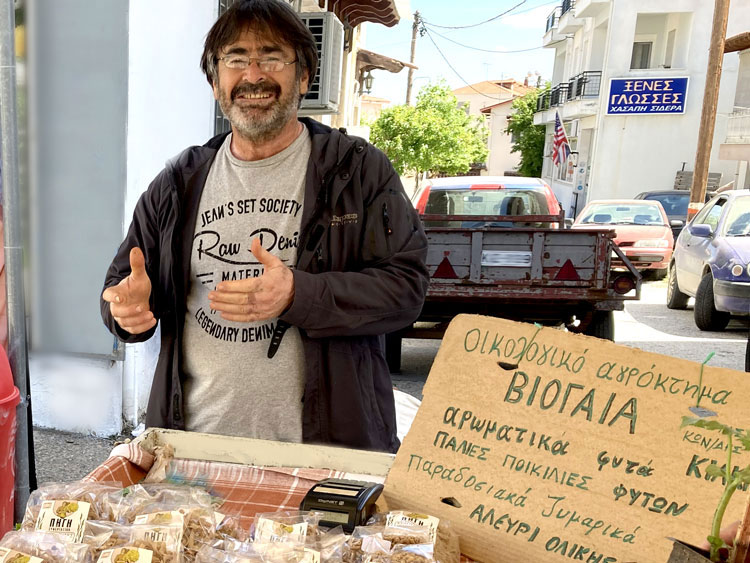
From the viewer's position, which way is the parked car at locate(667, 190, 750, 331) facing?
facing the viewer and to the right of the viewer

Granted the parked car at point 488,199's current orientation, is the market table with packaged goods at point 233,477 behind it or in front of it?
behind

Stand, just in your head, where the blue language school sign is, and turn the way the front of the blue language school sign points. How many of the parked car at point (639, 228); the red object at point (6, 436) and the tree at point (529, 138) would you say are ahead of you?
2

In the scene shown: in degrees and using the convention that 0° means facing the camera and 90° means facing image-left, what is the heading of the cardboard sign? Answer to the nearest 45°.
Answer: approximately 0°

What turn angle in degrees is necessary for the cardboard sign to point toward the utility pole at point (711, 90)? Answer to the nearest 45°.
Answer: approximately 180°

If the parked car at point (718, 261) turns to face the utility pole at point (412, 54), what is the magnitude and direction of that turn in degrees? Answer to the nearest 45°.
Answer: approximately 180°

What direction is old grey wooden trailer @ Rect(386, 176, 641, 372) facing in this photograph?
away from the camera

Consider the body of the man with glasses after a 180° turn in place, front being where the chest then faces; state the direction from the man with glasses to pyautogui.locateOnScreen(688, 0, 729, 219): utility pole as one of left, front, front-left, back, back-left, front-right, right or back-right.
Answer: front-right

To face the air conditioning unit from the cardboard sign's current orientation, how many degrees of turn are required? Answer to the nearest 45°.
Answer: approximately 135° to its right

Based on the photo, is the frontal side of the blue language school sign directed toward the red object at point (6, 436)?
yes

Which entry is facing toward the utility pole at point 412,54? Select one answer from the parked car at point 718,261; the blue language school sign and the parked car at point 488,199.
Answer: the parked car at point 488,199

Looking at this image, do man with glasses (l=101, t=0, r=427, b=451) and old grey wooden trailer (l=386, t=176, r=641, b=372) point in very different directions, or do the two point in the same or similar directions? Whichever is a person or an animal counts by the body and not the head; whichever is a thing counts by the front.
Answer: very different directions

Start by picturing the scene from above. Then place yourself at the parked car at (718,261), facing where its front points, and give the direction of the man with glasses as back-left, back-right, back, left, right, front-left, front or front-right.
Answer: front-right

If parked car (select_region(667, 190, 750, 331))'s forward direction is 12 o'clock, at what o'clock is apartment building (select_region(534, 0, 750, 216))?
The apartment building is roughly at 7 o'clock from the parked car.

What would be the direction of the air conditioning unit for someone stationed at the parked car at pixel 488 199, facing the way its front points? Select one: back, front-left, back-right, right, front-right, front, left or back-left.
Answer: back-left

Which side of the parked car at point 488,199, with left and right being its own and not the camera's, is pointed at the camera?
back

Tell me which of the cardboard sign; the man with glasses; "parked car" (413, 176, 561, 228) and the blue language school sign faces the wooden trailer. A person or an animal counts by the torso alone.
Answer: the blue language school sign
